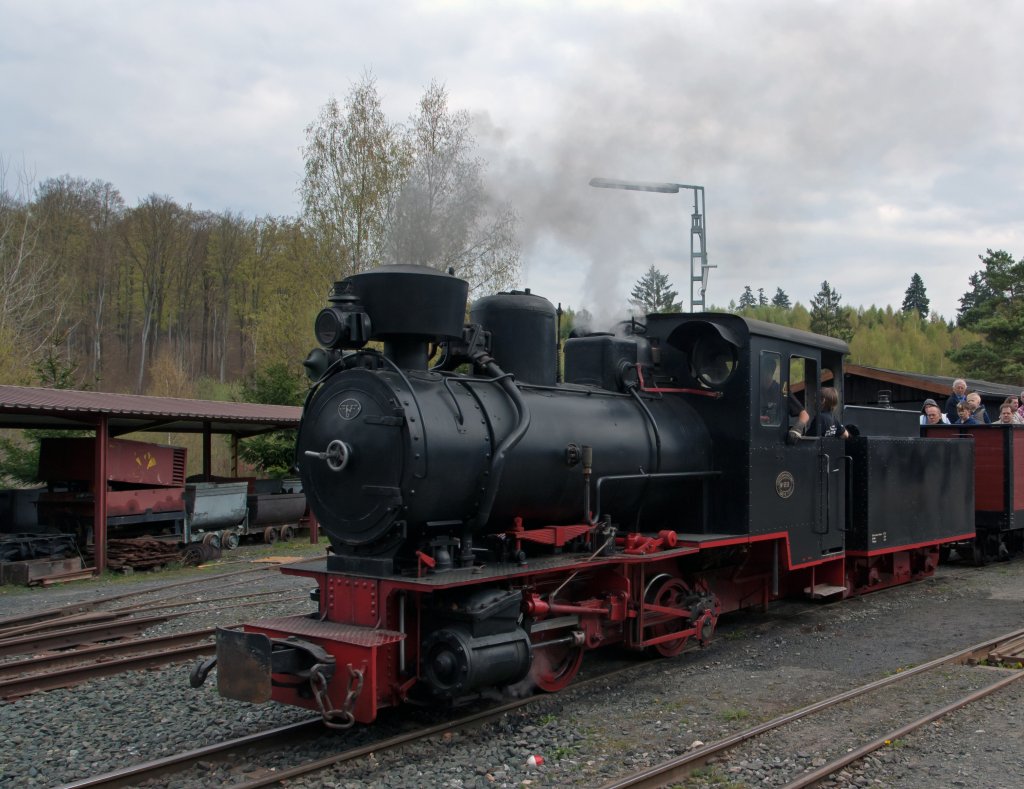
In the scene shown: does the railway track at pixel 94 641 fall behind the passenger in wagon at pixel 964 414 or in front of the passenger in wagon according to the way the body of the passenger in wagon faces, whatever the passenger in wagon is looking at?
in front

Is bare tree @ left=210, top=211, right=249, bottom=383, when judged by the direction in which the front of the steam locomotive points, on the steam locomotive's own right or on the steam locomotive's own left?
on the steam locomotive's own right

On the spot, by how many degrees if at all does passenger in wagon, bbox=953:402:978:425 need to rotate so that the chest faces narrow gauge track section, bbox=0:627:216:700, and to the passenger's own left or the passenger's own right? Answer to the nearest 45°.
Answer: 0° — they already face it

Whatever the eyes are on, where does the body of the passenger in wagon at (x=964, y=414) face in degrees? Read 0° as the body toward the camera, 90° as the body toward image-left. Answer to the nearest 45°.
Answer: approximately 45°

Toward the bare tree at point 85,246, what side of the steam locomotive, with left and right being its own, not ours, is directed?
right

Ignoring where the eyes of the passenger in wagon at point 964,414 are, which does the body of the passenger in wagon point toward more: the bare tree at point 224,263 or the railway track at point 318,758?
the railway track

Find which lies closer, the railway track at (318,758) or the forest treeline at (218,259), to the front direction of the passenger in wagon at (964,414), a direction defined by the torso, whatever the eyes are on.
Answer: the railway track

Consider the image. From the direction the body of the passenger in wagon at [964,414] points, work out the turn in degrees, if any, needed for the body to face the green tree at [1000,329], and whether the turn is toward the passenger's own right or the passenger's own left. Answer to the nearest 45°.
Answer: approximately 135° to the passenger's own right

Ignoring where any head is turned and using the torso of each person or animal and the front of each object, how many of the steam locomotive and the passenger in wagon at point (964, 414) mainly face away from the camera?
0

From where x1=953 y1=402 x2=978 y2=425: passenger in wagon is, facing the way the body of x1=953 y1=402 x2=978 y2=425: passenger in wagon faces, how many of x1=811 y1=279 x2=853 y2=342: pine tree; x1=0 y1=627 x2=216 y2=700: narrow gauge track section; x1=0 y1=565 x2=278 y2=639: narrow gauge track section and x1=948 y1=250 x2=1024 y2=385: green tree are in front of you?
2
